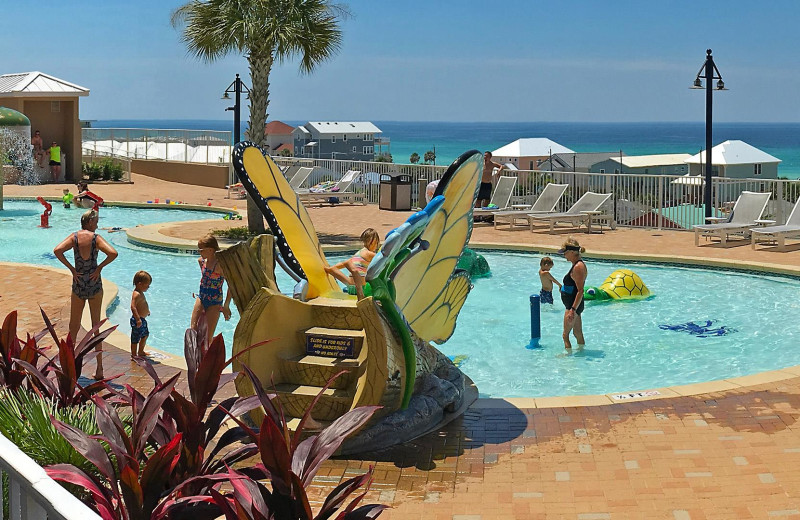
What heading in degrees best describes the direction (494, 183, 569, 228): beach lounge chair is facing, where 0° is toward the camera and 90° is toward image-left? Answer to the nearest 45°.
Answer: approximately 45°

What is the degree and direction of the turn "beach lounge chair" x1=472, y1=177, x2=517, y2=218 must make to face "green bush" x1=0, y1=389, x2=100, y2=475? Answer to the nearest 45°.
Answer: approximately 45° to its left

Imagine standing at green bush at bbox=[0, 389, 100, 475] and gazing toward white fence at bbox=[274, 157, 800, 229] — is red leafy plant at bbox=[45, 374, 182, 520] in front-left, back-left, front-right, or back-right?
back-right

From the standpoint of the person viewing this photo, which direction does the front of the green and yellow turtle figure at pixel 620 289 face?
facing to the left of the viewer

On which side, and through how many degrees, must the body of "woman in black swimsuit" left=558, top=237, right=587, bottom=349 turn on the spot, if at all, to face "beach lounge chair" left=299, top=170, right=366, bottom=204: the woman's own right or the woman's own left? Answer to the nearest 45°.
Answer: approximately 90° to the woman's own right

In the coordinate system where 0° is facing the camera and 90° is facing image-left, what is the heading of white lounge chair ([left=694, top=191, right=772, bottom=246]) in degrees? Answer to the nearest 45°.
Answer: approximately 45°

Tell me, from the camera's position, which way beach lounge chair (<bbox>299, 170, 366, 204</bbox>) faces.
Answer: facing to the left of the viewer

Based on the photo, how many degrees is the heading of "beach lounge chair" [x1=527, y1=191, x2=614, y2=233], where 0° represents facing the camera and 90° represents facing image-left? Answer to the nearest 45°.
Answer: approximately 45°
